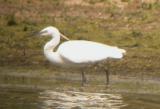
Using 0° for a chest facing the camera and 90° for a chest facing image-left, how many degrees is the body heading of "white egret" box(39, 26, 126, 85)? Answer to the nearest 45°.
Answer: approximately 90°
